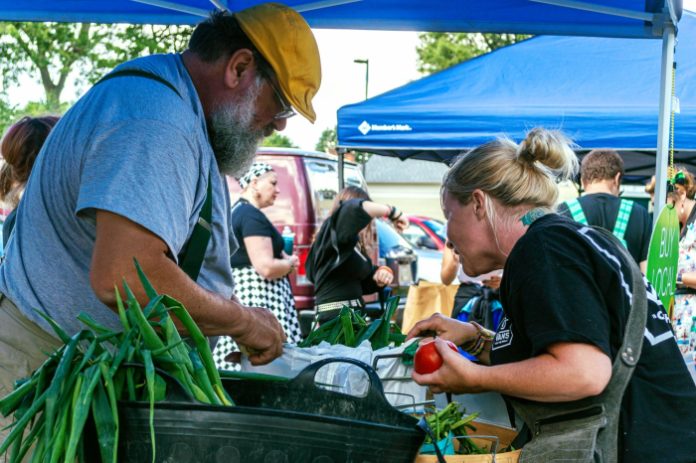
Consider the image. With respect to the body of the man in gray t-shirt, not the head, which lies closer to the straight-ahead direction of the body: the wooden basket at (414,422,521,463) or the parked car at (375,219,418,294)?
the wooden basket

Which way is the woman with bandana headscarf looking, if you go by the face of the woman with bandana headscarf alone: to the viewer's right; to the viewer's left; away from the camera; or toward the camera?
to the viewer's right

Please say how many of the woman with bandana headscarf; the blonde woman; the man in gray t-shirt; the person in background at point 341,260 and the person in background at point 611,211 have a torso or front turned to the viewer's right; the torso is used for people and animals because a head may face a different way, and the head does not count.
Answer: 3

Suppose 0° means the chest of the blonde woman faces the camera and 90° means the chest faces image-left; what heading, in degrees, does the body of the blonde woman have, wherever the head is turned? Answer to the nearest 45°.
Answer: approximately 90°

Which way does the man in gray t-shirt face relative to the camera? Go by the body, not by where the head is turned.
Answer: to the viewer's right

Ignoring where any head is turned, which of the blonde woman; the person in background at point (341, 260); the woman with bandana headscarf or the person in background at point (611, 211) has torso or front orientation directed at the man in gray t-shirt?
the blonde woman

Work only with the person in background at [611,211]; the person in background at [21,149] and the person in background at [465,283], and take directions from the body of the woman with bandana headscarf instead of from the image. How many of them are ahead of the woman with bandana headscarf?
2

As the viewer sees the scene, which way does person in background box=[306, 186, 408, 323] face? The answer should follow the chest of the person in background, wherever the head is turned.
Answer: to the viewer's right

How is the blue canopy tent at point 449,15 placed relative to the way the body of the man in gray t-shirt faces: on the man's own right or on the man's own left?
on the man's own left

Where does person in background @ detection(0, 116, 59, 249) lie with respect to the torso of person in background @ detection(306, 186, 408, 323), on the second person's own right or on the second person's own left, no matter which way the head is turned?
on the second person's own right

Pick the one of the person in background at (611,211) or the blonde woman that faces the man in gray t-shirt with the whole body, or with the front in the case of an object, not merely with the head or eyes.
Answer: the blonde woman

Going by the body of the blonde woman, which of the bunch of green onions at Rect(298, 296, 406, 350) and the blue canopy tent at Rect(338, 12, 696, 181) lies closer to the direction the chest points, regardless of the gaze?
the bunch of green onions
